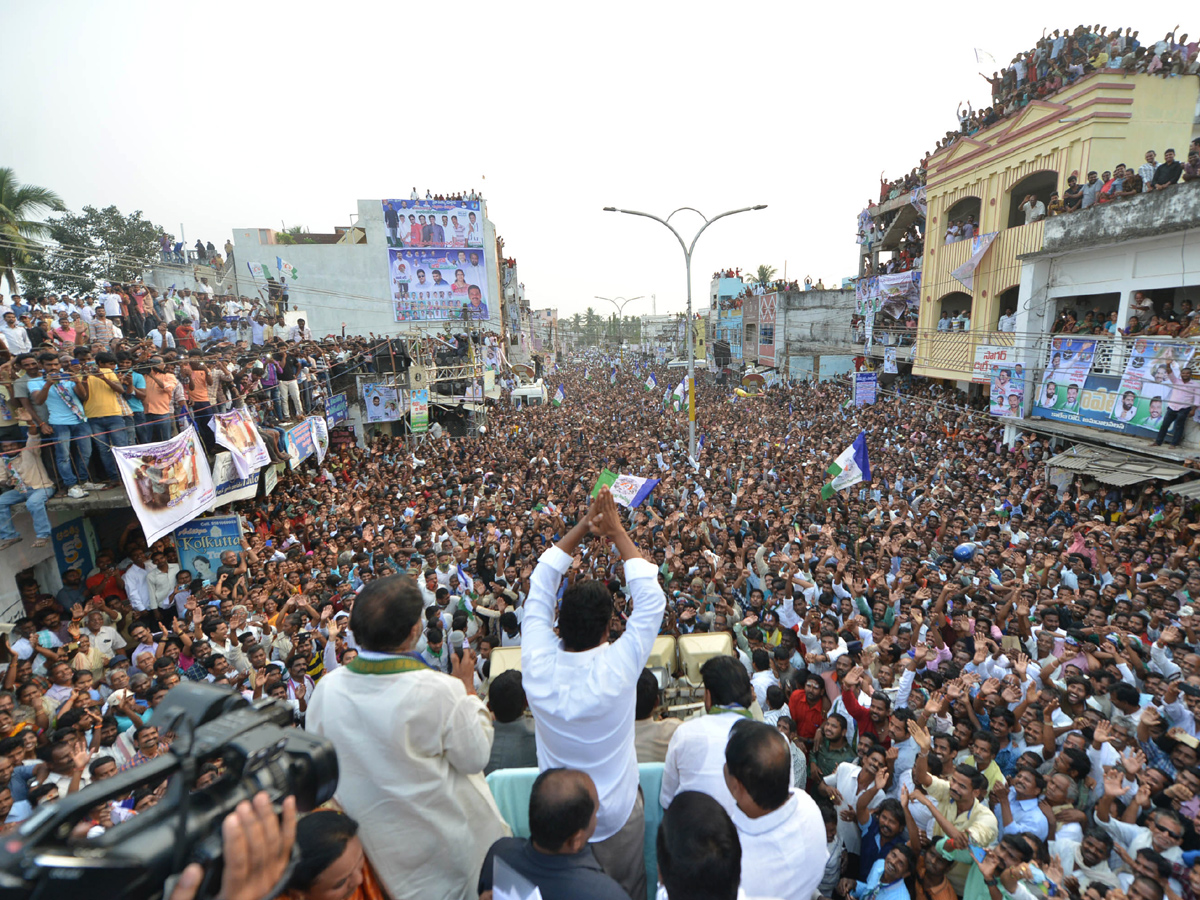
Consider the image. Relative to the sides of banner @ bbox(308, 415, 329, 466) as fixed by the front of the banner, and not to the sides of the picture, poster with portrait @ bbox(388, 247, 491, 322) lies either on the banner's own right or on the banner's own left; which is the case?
on the banner's own left

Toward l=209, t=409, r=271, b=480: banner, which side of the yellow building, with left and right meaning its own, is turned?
front

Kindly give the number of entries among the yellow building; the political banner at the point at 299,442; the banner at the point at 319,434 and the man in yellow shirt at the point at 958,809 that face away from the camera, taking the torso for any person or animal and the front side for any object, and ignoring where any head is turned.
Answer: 0

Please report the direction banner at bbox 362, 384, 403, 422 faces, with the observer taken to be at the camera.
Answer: facing the viewer

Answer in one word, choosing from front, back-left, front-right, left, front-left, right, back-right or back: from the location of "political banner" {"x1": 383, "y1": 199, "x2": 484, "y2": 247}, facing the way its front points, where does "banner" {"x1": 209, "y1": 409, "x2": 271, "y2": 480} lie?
front

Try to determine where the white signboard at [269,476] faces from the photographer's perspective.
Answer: facing the viewer and to the right of the viewer

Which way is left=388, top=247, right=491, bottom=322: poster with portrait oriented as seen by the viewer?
toward the camera

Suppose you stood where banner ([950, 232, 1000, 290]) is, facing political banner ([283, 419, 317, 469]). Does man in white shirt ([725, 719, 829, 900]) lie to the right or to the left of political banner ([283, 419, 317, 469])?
left

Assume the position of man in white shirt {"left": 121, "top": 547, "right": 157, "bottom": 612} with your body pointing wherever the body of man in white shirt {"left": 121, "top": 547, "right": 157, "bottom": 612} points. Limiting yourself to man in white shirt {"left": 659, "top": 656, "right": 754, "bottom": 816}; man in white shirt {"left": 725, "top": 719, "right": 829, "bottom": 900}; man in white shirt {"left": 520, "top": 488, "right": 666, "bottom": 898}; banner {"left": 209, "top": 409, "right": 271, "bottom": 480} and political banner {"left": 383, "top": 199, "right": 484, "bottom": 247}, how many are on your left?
2

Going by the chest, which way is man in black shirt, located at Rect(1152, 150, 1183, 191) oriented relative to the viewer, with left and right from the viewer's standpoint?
facing the viewer and to the left of the viewer

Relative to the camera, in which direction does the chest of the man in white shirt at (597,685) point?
away from the camera

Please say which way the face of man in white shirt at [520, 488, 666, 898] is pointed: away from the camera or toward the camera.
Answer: away from the camera

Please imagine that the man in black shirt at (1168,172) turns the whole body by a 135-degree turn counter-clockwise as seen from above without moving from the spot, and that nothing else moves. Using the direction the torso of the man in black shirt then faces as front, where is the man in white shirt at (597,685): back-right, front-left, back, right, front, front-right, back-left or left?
right
